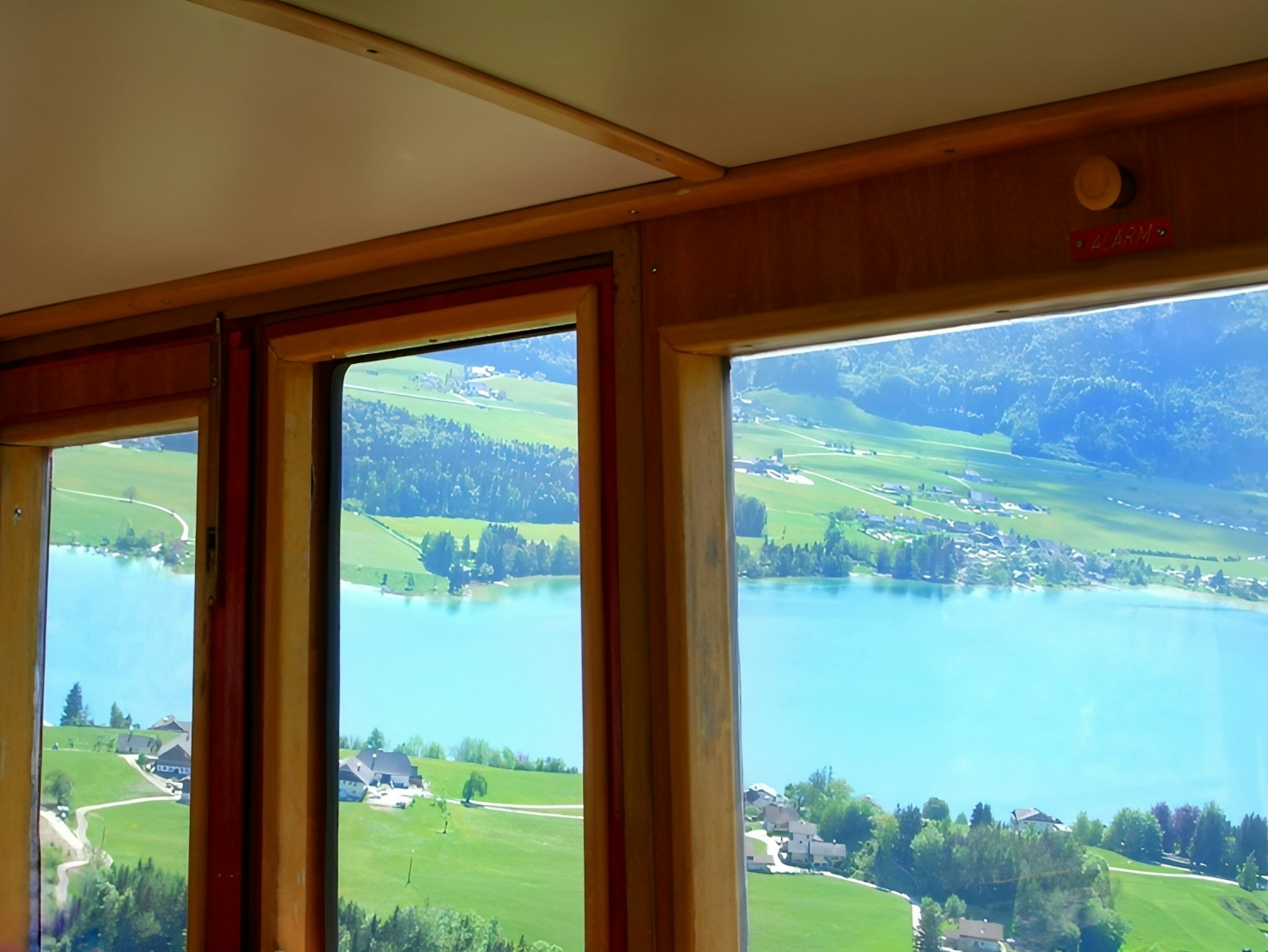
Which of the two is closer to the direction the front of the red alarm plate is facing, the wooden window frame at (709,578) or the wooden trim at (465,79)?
the wooden trim

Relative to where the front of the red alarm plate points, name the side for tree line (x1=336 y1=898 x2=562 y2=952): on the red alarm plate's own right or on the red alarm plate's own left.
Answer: on the red alarm plate's own right

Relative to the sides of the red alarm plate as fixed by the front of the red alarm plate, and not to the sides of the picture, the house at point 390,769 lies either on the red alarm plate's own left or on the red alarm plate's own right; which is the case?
on the red alarm plate's own right

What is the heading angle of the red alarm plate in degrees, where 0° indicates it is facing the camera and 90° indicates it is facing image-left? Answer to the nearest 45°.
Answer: approximately 0°

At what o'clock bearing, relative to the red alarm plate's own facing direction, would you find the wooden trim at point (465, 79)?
The wooden trim is roughly at 2 o'clock from the red alarm plate.

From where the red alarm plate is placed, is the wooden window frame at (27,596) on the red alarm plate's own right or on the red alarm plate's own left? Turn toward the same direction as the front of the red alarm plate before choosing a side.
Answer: on the red alarm plate's own right

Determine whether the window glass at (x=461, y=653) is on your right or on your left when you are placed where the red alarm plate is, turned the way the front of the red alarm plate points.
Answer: on your right

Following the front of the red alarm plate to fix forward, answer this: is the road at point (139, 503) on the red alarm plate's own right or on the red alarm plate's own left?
on the red alarm plate's own right
